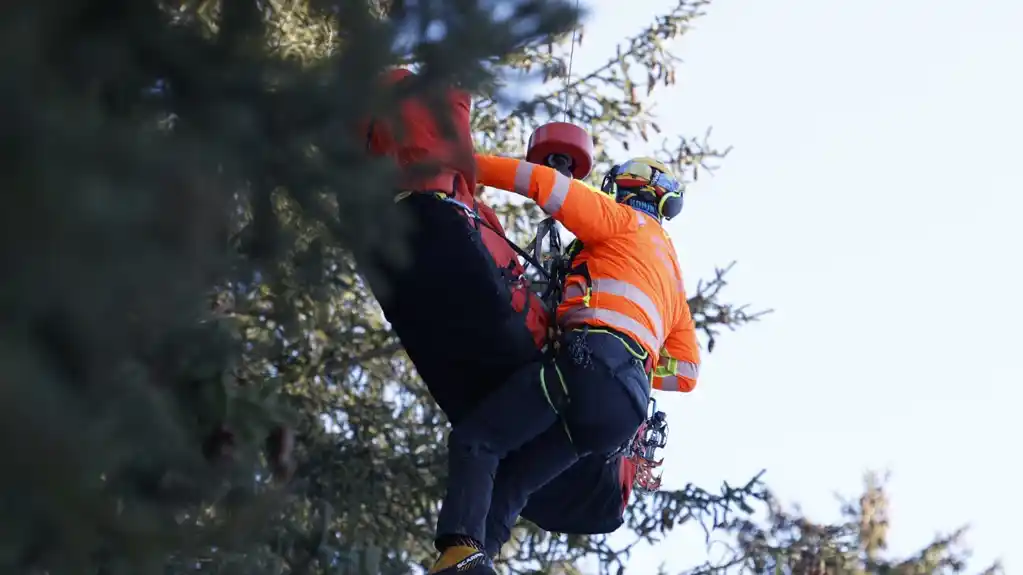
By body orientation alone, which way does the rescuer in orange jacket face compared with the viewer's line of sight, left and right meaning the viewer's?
facing away from the viewer and to the left of the viewer
